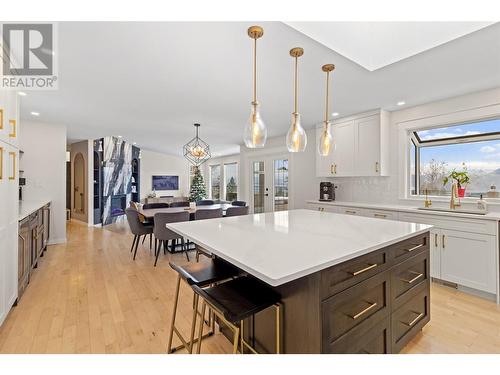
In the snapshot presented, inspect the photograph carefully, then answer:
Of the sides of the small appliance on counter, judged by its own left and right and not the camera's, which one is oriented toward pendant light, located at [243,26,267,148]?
front

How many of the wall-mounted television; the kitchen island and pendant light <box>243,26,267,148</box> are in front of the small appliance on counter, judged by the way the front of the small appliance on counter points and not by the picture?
2

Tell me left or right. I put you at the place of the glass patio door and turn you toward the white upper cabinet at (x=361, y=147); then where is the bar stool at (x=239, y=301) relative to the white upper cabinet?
right

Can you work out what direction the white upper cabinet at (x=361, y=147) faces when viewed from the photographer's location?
facing the viewer and to the left of the viewer

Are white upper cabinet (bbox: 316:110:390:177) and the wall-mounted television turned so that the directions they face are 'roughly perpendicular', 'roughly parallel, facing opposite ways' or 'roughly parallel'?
roughly perpendicular

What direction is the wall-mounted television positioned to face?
toward the camera

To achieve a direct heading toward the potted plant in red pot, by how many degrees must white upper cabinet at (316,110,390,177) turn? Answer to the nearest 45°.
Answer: approximately 135° to its left

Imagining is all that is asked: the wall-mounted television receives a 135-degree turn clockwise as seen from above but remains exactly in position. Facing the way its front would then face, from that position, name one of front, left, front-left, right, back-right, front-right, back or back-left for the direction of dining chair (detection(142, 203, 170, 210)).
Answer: back-left

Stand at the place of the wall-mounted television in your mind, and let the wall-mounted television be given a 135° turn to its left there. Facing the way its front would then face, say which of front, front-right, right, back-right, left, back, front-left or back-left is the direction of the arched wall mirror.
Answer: back

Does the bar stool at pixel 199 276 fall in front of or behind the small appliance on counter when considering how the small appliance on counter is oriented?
in front

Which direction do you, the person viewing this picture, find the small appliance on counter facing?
facing the viewer

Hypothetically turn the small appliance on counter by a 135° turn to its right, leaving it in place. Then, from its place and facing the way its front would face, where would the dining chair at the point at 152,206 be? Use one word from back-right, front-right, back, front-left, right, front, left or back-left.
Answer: front-left

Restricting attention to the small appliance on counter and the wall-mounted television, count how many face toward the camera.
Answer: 2
